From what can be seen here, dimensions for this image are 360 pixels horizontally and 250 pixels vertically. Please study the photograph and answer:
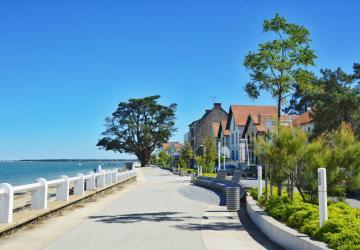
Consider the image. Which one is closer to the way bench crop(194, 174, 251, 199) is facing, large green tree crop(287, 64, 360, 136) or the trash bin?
the trash bin

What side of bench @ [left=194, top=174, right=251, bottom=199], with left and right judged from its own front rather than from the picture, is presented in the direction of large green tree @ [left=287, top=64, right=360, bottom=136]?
back

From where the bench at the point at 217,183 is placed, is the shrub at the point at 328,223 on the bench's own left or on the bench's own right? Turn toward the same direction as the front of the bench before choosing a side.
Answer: on the bench's own left

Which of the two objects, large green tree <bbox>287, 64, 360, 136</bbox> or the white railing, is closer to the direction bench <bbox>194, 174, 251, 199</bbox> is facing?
the white railing

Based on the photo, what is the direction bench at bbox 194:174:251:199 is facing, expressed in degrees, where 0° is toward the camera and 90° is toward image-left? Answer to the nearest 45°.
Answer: approximately 45°

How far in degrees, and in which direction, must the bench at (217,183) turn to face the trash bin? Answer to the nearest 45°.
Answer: approximately 45° to its left

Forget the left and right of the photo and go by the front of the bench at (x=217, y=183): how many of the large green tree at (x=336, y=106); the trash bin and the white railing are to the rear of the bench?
1
